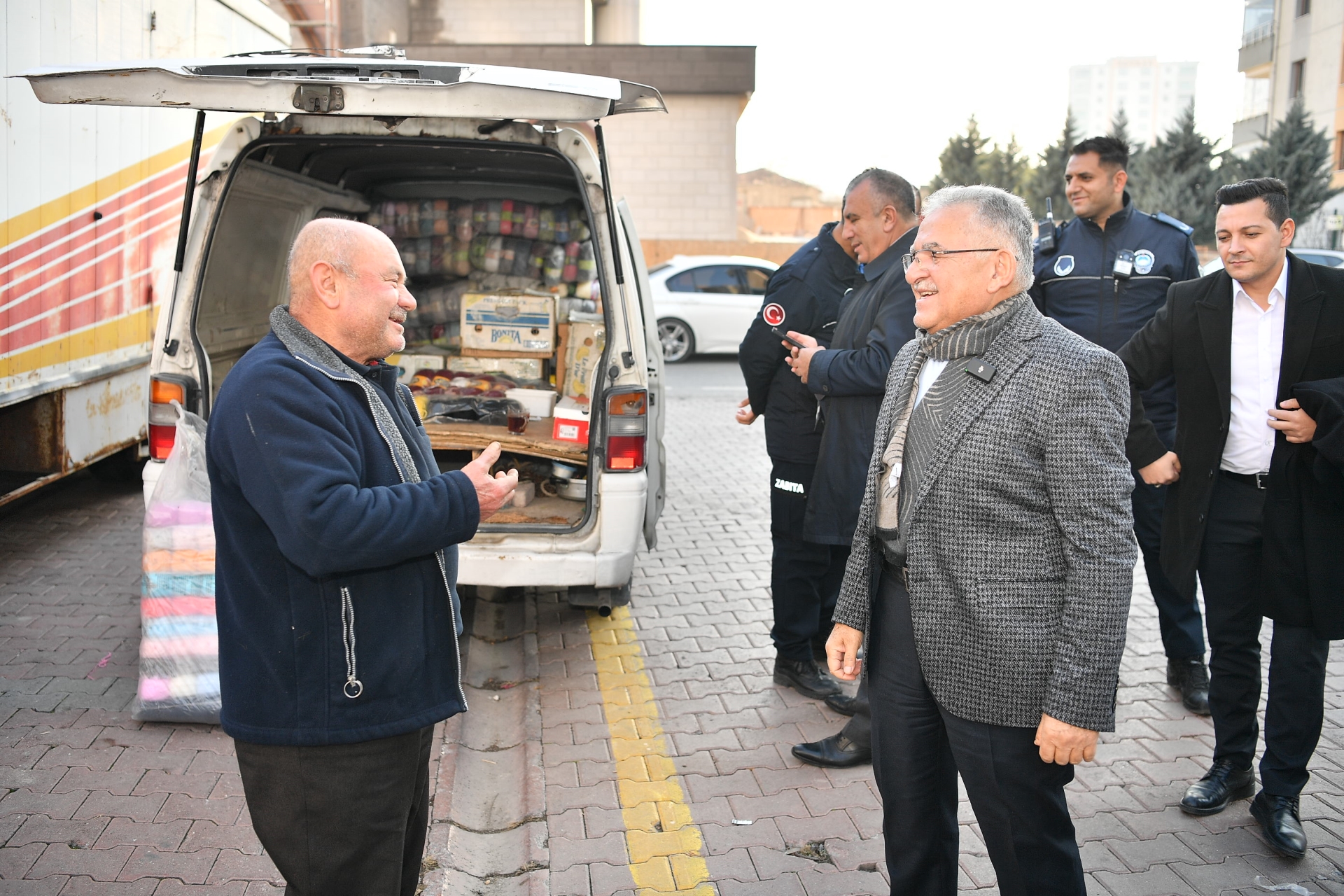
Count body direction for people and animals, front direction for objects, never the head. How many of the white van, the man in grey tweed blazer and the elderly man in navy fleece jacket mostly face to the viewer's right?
1

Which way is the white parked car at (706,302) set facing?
to the viewer's right

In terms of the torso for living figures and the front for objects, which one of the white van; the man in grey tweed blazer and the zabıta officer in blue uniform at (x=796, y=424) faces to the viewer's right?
the zabıta officer in blue uniform

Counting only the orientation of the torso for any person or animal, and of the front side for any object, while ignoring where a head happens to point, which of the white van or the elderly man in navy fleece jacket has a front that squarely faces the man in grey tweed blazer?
the elderly man in navy fleece jacket

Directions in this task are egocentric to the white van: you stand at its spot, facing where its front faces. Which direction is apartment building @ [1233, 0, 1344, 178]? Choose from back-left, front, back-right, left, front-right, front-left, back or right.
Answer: front-right

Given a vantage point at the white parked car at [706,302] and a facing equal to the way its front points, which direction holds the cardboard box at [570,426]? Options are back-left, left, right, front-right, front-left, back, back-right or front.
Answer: right

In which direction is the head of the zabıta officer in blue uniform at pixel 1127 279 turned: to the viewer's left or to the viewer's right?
to the viewer's left

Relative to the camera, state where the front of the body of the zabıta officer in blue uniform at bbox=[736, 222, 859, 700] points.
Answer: to the viewer's right

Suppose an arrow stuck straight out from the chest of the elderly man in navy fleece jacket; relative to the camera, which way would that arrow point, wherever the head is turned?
to the viewer's right

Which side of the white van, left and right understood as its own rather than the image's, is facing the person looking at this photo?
back

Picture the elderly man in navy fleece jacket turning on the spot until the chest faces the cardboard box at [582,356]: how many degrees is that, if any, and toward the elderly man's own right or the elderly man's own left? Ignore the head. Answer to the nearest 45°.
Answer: approximately 90° to the elderly man's own left
